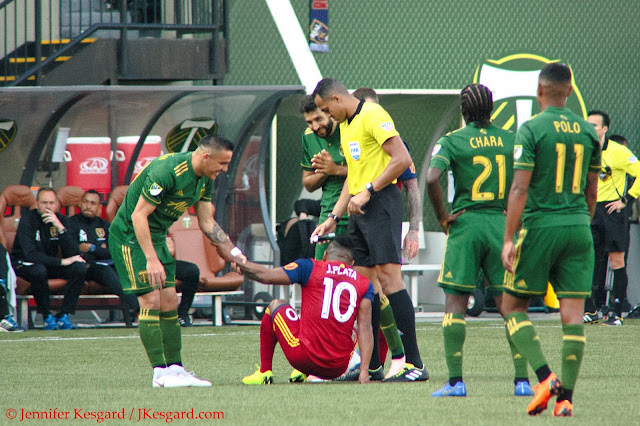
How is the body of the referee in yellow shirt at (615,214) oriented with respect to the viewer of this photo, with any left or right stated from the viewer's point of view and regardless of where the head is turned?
facing the viewer and to the left of the viewer

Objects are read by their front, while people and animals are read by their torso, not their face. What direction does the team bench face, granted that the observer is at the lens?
facing the viewer

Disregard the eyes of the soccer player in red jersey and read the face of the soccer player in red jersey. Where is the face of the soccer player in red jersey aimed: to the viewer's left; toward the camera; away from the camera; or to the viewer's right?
away from the camera

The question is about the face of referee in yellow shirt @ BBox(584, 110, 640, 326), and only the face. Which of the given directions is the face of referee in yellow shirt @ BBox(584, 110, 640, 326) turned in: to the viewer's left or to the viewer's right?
to the viewer's left

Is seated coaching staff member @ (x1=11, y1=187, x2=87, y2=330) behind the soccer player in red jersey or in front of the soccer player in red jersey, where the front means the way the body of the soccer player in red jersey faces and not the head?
in front

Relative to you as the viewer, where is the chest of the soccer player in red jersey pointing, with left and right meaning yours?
facing away from the viewer and to the left of the viewer

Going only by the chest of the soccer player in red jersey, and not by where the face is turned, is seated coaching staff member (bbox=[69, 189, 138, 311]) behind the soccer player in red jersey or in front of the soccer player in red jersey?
in front

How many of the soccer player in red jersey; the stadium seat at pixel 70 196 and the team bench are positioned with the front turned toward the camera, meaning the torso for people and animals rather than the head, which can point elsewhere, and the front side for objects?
2

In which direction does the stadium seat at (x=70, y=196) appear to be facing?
toward the camera

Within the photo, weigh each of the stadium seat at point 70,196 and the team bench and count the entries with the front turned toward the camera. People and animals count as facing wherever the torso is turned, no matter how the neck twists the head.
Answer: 2

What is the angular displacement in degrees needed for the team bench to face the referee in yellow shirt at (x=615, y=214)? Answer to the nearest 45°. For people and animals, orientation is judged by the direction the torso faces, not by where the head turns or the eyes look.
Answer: approximately 90° to its left
